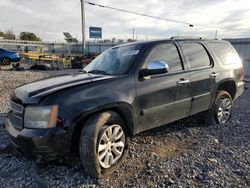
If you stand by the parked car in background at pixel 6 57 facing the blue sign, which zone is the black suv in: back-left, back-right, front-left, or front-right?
back-right

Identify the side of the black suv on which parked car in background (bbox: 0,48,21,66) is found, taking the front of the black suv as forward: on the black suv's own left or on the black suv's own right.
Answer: on the black suv's own right

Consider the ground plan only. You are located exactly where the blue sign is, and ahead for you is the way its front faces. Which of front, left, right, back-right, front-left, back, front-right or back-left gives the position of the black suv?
front

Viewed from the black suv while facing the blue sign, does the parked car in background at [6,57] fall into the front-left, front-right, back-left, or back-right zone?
front-left

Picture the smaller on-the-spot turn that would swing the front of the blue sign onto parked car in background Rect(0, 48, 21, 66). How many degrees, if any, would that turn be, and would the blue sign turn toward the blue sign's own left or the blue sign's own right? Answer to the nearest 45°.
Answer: approximately 45° to the blue sign's own right

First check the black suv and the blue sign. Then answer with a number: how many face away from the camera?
0

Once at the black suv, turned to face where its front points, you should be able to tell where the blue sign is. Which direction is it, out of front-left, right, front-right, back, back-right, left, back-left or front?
back-right

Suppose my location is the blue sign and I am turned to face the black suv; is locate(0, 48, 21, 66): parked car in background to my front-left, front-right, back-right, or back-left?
front-right

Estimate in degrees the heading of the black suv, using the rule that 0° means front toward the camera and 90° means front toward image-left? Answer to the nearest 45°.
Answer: approximately 45°

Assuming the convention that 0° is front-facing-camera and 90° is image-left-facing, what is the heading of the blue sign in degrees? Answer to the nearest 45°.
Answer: approximately 0°
